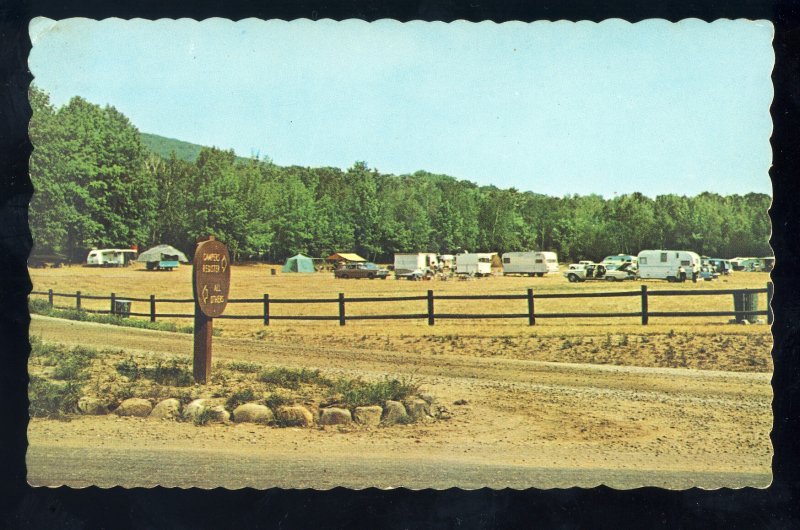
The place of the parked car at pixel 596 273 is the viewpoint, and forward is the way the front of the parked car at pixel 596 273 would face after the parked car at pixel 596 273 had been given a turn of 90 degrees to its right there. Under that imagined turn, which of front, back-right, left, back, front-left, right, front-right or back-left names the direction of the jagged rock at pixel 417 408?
back-left

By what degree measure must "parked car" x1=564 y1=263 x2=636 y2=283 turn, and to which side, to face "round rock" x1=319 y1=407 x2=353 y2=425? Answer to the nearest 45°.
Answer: approximately 45° to its left

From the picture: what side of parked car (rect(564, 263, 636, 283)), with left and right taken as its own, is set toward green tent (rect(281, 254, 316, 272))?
front

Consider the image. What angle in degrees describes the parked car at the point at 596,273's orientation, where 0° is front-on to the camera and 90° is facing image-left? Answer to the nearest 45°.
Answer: approximately 90°

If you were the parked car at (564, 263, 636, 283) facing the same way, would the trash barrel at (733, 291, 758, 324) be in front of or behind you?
behind

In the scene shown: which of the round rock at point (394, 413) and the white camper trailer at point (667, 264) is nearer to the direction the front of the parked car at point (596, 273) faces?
the round rock

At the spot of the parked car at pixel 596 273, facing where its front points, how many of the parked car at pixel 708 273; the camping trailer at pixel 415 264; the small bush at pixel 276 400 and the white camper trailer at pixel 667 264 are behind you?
2

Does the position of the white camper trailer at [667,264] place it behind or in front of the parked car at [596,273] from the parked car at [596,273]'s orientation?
behind

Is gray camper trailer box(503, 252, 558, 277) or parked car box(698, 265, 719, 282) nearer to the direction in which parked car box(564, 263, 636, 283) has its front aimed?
the gray camper trailer

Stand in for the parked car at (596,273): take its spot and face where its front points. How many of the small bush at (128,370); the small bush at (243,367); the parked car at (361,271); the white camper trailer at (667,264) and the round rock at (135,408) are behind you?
1

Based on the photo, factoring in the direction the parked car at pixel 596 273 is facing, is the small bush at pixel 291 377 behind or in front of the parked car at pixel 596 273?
in front

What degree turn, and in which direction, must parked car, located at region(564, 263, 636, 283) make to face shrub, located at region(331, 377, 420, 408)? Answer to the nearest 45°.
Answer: approximately 45° to its left

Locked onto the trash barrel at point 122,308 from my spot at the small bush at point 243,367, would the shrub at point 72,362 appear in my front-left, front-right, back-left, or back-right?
front-left

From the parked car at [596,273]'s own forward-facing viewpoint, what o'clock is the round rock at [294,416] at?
The round rock is roughly at 11 o'clock from the parked car.

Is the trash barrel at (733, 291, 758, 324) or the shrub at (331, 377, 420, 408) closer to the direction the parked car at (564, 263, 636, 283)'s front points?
the shrub

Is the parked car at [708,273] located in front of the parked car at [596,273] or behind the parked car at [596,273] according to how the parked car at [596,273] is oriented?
behind

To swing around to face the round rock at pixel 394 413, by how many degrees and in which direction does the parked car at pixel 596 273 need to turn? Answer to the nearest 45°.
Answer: approximately 45° to its left
